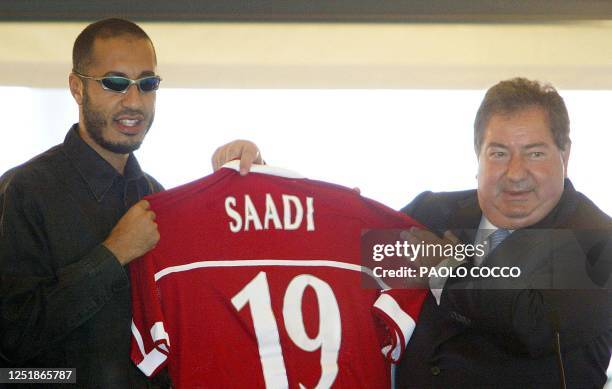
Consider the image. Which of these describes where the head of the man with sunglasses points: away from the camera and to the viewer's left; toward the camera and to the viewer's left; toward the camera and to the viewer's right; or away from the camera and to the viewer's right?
toward the camera and to the viewer's right

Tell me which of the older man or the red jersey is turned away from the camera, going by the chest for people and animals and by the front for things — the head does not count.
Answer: the red jersey

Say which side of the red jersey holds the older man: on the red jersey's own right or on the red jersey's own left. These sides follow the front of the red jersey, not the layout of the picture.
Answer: on the red jersey's own right

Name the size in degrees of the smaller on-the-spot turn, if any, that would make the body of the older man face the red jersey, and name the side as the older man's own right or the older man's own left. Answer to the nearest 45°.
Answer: approximately 45° to the older man's own right

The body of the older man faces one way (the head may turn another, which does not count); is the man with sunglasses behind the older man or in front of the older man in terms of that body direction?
in front

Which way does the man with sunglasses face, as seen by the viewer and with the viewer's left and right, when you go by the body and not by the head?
facing the viewer and to the right of the viewer

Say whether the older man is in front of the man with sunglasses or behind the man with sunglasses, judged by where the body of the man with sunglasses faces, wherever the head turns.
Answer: in front

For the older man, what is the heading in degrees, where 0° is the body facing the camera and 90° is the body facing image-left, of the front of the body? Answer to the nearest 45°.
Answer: approximately 45°

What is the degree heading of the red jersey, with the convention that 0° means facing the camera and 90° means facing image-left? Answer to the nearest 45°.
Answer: approximately 180°

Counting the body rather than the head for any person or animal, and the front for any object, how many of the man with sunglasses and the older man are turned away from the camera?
0
